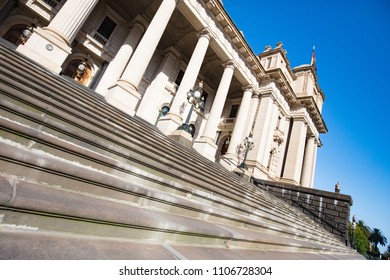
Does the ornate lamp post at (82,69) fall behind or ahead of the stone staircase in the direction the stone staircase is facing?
behind
